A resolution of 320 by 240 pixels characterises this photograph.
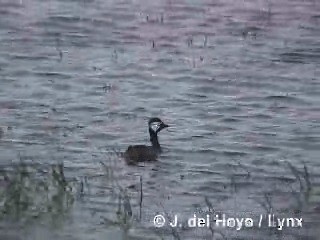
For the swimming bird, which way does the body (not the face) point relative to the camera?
to the viewer's right
